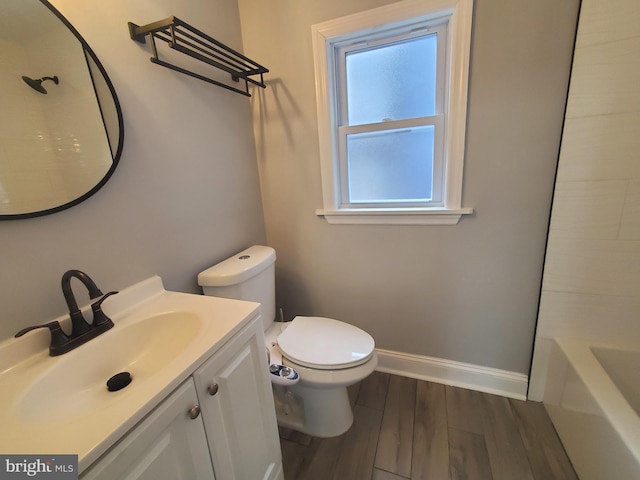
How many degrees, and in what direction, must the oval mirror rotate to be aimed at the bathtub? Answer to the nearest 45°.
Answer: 0° — it already faces it

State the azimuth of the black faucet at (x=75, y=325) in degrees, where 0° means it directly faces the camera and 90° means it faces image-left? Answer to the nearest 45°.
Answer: approximately 315°

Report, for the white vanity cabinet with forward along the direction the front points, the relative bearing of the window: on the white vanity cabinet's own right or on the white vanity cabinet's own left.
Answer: on the white vanity cabinet's own left

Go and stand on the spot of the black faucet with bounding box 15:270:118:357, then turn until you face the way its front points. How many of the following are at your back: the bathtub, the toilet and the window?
0

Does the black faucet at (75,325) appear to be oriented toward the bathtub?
yes

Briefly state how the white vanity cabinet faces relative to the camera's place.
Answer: facing the viewer and to the right of the viewer

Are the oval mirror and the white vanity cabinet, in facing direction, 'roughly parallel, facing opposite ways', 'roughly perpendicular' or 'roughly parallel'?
roughly parallel

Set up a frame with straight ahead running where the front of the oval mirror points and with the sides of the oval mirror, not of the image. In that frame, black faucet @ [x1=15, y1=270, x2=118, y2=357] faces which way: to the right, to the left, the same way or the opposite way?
the same way

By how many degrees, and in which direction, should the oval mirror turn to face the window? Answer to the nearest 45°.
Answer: approximately 45° to its left
